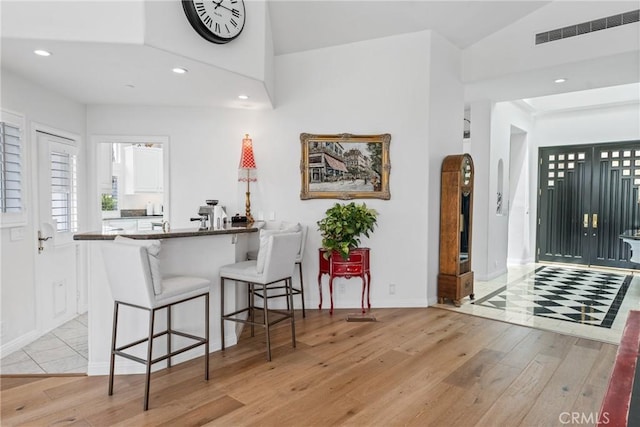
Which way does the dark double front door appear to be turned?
toward the camera

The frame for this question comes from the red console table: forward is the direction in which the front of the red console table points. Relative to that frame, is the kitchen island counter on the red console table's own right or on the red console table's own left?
on the red console table's own right

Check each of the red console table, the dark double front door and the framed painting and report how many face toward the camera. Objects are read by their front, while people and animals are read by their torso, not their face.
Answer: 3

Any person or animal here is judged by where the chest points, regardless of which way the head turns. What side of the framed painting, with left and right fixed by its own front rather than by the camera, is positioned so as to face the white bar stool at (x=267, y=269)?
front

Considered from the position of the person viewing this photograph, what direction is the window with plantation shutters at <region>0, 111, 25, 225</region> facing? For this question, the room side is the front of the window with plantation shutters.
facing the viewer and to the right of the viewer

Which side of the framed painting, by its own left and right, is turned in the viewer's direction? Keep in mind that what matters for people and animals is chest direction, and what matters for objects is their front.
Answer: front

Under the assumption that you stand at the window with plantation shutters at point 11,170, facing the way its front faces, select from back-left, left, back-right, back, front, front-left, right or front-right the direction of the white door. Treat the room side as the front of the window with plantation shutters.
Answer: left

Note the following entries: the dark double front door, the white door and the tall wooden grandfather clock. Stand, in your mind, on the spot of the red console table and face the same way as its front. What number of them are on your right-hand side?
1

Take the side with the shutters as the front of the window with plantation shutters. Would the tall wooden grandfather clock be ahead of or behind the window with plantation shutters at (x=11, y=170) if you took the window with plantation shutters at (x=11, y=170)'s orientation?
ahead

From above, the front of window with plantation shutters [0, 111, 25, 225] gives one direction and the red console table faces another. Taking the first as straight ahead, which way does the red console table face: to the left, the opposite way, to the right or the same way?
to the right

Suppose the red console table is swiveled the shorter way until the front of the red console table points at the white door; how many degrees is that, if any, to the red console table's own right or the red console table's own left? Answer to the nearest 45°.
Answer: approximately 90° to the red console table's own right

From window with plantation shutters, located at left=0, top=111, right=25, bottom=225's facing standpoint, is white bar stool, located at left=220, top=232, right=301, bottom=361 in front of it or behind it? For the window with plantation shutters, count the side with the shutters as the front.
in front

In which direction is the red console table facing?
toward the camera

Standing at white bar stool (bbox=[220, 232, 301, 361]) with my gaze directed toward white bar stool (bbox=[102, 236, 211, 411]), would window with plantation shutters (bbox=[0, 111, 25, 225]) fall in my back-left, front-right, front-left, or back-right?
front-right

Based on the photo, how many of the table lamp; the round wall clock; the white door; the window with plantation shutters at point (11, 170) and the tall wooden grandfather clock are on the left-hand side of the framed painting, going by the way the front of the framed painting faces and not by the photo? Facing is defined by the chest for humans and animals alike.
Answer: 1
